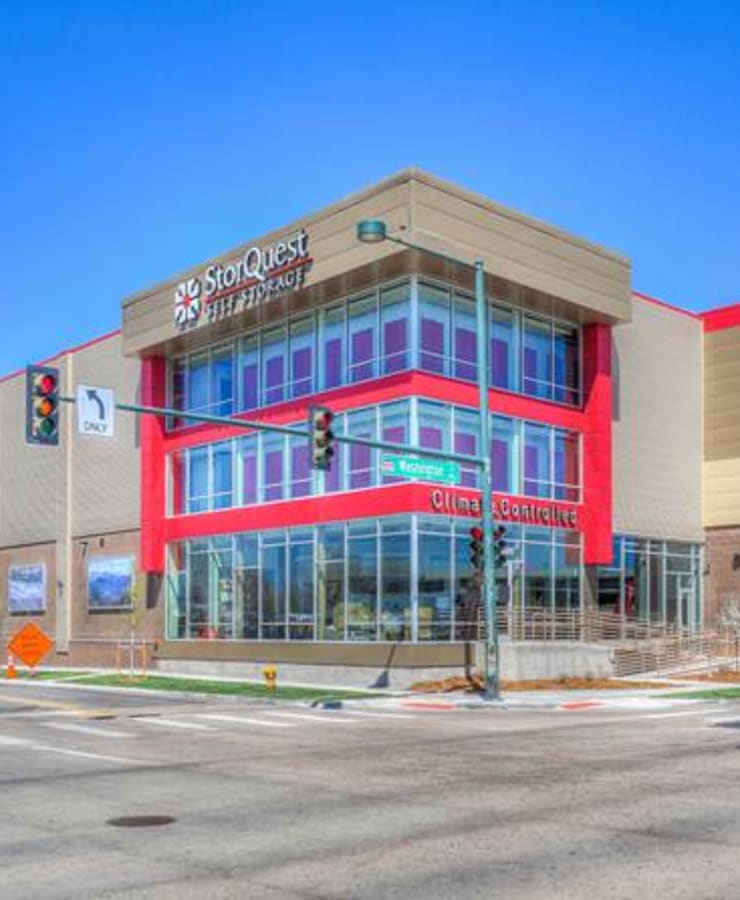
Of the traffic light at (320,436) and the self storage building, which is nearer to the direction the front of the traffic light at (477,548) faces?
the traffic light

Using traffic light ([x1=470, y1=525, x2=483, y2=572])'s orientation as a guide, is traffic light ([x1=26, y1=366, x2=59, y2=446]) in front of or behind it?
in front

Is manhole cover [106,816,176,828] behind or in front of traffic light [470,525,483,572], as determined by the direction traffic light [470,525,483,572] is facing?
in front

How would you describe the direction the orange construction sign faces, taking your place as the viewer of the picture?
facing the viewer

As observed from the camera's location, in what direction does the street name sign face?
facing the viewer

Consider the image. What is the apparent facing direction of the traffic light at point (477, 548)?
toward the camera

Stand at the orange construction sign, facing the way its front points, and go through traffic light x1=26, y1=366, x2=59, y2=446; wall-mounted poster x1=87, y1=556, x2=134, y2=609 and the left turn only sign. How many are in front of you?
2

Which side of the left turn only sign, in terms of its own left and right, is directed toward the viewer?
front

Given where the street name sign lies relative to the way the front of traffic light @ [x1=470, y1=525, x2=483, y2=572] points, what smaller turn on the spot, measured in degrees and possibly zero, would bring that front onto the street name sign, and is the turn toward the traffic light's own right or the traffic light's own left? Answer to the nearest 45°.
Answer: approximately 45° to the traffic light's own right
